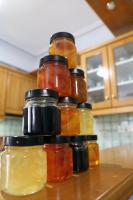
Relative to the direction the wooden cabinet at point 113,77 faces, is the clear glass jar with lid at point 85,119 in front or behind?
in front

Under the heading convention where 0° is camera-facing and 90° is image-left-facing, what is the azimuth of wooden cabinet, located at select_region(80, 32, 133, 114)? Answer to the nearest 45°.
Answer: approximately 45°

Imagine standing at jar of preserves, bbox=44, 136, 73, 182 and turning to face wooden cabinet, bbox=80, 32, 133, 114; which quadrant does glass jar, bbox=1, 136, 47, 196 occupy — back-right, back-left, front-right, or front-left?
back-left

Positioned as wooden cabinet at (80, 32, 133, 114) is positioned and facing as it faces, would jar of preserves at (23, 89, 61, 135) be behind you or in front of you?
in front

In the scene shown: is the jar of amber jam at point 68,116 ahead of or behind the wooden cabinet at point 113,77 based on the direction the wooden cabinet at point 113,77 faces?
ahead
